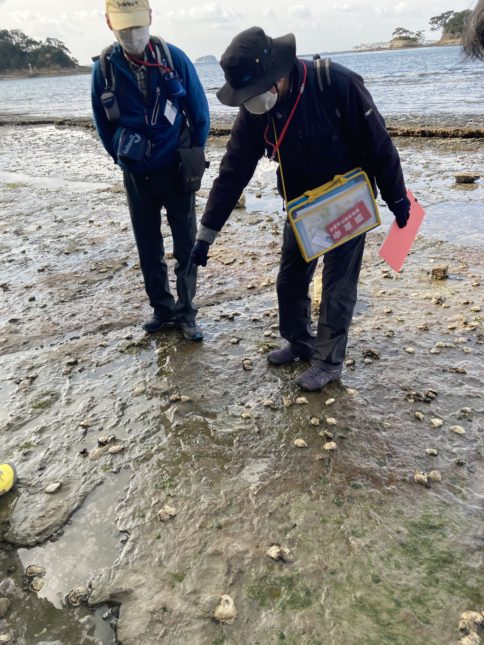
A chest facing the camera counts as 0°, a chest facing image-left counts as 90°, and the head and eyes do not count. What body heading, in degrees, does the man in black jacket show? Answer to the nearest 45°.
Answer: approximately 45°

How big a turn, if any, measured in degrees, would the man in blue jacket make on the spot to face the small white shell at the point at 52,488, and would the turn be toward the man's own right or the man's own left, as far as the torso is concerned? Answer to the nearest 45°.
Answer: approximately 45° to the man's own right

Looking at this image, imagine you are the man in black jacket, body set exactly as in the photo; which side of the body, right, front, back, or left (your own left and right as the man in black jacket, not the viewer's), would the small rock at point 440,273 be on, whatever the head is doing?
back

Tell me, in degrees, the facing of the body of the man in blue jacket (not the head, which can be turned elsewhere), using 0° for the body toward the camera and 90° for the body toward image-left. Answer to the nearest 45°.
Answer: approximately 0°

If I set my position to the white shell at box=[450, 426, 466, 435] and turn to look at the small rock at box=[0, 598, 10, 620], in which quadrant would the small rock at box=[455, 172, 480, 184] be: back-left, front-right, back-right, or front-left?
back-right

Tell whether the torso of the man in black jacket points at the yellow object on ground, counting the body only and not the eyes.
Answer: yes
